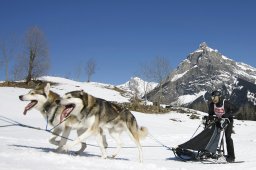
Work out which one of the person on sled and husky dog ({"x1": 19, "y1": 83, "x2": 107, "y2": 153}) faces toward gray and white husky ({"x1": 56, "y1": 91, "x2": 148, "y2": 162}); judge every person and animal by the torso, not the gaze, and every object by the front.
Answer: the person on sled

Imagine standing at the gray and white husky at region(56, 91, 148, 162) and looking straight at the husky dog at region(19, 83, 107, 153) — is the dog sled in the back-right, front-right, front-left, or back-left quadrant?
back-right

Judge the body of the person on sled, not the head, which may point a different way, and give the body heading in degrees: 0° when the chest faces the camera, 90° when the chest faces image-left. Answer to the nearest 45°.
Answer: approximately 45°

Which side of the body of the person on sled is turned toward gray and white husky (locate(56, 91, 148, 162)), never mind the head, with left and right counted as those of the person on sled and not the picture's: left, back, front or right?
front

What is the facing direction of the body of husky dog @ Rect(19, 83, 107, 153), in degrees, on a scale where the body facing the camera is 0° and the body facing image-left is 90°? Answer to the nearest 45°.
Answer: approximately 90°

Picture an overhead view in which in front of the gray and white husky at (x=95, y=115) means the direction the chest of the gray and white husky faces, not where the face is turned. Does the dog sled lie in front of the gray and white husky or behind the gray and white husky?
behind

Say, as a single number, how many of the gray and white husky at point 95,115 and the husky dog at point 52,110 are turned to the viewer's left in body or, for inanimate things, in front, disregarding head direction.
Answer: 2

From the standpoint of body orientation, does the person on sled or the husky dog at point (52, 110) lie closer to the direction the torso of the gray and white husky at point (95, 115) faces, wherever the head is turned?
the husky dog

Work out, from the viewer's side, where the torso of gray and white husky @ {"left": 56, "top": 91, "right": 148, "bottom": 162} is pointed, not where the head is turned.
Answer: to the viewer's left

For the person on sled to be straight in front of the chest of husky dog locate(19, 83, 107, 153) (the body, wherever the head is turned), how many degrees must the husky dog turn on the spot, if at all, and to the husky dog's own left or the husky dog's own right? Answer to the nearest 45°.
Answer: approximately 180°
